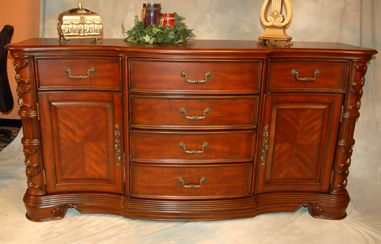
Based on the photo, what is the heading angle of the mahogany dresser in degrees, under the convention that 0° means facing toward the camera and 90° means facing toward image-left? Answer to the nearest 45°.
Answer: approximately 0°
